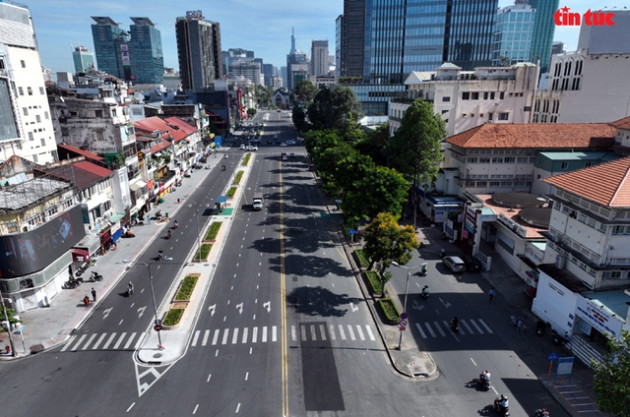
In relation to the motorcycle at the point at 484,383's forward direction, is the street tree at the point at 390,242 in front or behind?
in front

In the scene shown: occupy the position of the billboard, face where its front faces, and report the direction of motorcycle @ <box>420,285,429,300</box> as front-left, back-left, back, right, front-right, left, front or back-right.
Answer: front

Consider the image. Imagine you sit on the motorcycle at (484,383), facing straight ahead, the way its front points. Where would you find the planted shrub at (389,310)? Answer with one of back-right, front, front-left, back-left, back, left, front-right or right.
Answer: front

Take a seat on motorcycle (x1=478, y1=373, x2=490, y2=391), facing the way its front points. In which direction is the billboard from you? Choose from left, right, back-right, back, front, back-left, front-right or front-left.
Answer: front-left

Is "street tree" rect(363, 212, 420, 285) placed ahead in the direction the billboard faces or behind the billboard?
ahead

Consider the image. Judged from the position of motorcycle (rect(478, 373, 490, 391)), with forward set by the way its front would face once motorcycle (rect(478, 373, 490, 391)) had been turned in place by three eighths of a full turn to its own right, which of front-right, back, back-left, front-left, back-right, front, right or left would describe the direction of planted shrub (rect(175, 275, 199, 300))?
back

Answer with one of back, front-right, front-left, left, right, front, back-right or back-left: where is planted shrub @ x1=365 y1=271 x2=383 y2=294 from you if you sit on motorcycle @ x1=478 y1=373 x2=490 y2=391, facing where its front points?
front

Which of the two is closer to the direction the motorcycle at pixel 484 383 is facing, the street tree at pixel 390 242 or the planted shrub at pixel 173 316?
the street tree

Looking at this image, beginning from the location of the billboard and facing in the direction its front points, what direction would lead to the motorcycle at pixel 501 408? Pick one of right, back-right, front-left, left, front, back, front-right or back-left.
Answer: front

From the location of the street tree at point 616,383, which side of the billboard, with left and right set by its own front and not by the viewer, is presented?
front

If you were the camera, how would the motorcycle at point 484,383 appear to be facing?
facing away from the viewer and to the left of the viewer

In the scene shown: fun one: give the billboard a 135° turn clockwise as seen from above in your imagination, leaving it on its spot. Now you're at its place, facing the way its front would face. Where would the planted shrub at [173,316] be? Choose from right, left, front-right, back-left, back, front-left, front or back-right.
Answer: back-left

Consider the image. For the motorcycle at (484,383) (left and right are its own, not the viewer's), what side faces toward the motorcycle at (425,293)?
front
